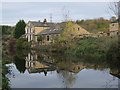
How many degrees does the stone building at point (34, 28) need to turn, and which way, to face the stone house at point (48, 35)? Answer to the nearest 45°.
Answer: approximately 90° to its left

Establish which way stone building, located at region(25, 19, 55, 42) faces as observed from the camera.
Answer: facing the viewer and to the left of the viewer
